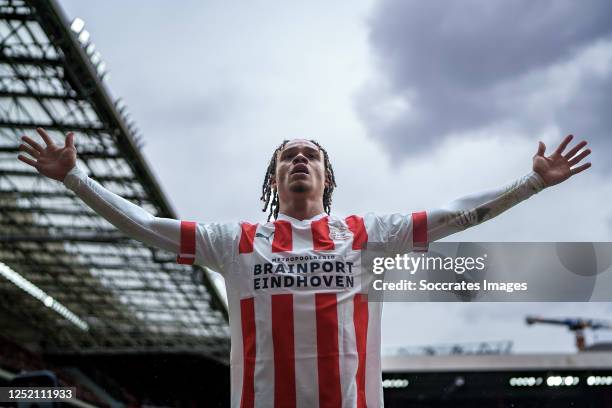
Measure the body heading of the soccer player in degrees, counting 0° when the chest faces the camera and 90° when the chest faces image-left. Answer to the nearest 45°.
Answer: approximately 0°
